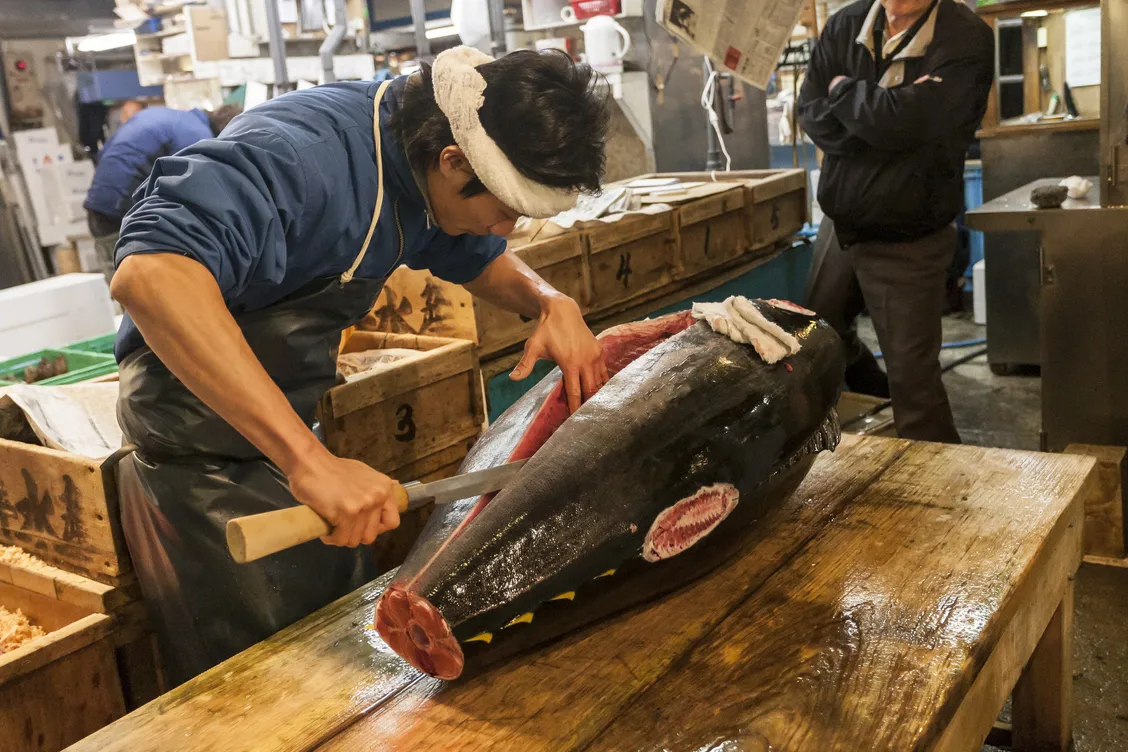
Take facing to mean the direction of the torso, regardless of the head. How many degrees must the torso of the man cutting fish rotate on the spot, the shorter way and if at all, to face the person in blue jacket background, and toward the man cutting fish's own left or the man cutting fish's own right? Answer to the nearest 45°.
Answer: approximately 135° to the man cutting fish's own left

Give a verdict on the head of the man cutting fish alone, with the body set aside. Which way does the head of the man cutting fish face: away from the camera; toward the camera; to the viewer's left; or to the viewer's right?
to the viewer's right

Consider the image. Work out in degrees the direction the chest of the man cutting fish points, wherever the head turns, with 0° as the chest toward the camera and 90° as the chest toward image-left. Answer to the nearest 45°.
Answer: approximately 315°
